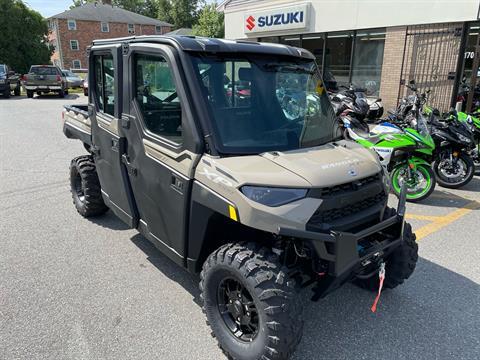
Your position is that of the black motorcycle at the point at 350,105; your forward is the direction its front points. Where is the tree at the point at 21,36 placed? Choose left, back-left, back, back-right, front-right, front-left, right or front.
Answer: back

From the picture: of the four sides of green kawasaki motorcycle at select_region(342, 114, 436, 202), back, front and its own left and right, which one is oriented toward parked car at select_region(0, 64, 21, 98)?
back

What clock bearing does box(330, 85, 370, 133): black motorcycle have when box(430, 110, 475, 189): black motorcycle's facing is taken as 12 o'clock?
box(330, 85, 370, 133): black motorcycle is roughly at 6 o'clock from box(430, 110, 475, 189): black motorcycle.

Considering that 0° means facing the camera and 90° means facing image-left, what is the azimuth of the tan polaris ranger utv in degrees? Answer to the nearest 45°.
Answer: approximately 315°

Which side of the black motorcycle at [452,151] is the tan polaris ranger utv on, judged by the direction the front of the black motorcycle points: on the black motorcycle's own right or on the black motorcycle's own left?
on the black motorcycle's own right
